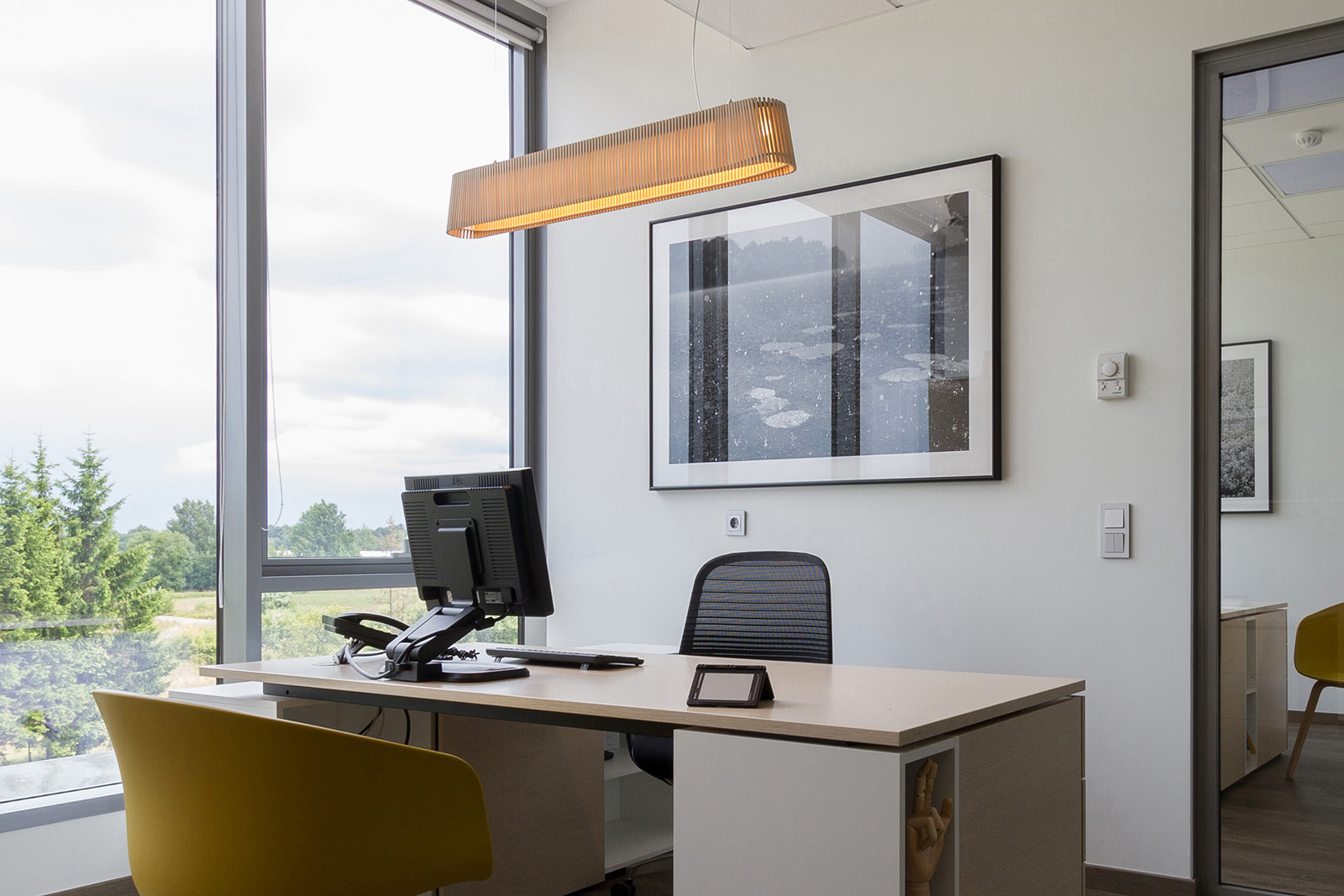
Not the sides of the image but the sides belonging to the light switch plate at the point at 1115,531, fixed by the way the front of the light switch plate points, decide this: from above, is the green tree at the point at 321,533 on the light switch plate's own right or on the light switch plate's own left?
on the light switch plate's own right

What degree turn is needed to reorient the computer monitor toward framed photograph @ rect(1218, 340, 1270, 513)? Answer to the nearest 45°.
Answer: approximately 45° to its right

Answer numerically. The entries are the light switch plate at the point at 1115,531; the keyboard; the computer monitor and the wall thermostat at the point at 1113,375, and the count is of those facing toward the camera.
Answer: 2

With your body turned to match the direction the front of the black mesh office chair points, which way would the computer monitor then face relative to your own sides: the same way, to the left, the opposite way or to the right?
the opposite way

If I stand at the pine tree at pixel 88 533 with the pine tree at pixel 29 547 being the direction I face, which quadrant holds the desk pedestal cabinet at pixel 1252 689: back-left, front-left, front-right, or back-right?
back-left

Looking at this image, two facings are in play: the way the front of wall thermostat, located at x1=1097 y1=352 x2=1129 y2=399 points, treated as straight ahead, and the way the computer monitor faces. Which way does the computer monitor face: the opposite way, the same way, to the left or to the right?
the opposite way

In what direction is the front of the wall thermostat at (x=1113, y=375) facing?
toward the camera

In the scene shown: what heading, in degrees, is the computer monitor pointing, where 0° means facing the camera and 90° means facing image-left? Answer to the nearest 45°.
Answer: approximately 225°

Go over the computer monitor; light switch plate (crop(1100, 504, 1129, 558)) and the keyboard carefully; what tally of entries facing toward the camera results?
1

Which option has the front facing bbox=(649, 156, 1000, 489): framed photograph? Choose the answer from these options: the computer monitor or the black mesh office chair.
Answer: the computer monitor

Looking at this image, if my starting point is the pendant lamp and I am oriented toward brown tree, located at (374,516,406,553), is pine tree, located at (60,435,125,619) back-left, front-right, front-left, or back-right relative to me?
front-left

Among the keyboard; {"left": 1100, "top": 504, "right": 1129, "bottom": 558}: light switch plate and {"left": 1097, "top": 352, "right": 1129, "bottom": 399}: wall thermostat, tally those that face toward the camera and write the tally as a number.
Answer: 2

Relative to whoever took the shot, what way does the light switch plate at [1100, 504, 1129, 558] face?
facing the viewer

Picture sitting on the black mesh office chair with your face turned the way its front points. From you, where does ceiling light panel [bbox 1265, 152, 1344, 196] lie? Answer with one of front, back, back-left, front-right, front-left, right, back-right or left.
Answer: back-left

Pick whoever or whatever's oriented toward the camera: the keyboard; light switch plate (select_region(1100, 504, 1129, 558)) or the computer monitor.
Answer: the light switch plate

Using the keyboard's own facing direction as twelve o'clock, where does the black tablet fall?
The black tablet is roughly at 4 o'clock from the keyboard.
